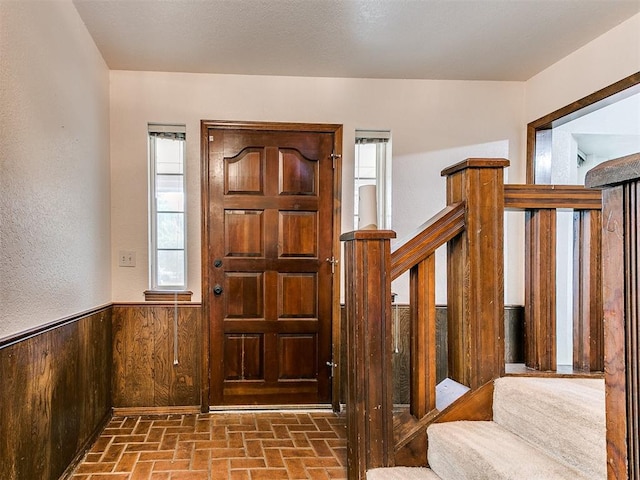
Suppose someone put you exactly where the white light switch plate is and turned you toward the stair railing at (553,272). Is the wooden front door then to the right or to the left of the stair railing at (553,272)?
left

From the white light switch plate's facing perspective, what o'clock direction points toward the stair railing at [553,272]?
The stair railing is roughly at 11 o'clock from the white light switch plate.

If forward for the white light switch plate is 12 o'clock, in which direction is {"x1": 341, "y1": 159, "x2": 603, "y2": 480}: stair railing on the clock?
The stair railing is roughly at 11 o'clock from the white light switch plate.

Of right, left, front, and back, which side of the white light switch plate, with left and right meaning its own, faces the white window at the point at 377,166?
left

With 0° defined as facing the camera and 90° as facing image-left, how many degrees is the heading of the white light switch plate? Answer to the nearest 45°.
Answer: approximately 0°

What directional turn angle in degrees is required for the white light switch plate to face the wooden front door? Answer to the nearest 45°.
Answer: approximately 90° to its left

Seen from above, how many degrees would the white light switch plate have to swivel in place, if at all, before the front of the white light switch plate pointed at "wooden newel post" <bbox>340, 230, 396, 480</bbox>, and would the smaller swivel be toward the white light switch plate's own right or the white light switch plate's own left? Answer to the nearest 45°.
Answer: approximately 45° to the white light switch plate's own left
